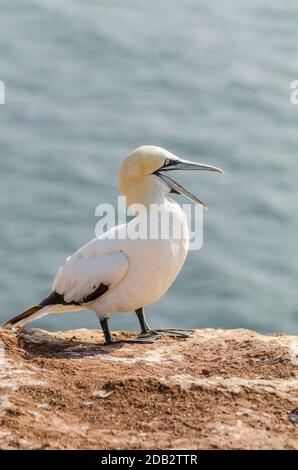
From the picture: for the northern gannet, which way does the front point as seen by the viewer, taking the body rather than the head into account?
to the viewer's right
